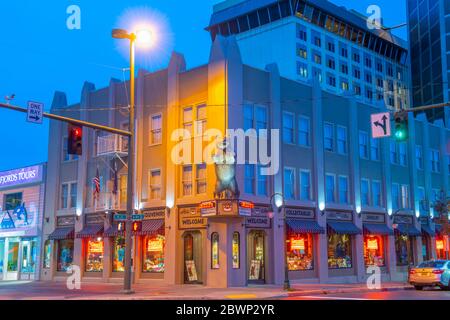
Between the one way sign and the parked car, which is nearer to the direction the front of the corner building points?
the one way sign

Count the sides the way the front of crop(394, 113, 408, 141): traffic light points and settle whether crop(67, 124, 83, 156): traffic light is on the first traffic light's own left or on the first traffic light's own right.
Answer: on the first traffic light's own right

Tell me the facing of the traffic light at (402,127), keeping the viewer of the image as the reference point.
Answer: facing the viewer

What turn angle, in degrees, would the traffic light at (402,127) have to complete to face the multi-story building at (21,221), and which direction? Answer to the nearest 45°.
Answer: approximately 135° to its right

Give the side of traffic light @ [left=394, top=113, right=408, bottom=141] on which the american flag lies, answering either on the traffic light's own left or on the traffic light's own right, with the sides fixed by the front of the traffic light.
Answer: on the traffic light's own right

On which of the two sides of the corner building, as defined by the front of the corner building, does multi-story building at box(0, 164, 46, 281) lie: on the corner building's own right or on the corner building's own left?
on the corner building's own right

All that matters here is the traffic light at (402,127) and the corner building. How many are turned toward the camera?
2

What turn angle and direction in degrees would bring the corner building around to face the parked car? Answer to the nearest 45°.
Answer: approximately 45° to its left

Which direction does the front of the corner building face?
toward the camera
